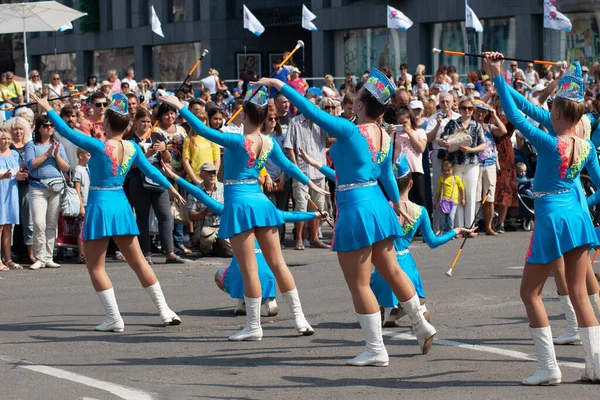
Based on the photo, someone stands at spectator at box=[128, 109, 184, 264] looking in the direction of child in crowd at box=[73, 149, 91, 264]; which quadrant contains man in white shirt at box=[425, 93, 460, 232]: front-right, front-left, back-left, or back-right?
back-right

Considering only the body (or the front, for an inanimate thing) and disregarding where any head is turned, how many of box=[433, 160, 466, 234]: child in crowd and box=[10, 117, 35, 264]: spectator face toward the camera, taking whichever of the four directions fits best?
2

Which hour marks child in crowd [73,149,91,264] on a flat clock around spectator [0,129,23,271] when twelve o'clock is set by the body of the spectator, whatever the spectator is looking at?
The child in crowd is roughly at 10 o'clock from the spectator.

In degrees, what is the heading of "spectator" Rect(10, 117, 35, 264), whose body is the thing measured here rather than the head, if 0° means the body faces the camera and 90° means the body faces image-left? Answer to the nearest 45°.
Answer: approximately 0°

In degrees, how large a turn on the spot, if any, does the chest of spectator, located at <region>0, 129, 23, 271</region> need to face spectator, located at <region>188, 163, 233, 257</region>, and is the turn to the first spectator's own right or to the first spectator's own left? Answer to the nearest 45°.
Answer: approximately 45° to the first spectator's own left

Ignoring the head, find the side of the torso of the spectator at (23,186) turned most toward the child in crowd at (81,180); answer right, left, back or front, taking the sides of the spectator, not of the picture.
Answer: left

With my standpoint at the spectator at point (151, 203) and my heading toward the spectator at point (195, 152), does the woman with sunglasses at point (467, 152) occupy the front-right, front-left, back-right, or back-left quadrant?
front-right

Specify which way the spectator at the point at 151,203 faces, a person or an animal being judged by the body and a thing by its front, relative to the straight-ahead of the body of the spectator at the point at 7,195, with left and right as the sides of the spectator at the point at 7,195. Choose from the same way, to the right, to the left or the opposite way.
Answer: the same way

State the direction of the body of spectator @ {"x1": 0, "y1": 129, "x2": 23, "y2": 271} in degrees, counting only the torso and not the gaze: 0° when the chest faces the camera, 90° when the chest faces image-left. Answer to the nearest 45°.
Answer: approximately 315°

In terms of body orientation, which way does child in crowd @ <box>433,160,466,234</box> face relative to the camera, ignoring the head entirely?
toward the camera

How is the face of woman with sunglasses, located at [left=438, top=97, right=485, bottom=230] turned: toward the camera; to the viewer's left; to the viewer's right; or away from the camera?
toward the camera

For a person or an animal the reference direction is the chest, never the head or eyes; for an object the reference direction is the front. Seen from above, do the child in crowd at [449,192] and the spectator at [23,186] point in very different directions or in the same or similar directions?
same or similar directions

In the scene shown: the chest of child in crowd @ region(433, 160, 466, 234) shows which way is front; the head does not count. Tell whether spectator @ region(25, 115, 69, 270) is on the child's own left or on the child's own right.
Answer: on the child's own right

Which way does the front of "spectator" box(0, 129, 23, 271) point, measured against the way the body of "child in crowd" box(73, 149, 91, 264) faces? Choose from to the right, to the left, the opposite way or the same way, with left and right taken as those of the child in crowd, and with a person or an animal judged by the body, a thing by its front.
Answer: the same way

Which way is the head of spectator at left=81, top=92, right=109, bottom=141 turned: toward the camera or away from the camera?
toward the camera

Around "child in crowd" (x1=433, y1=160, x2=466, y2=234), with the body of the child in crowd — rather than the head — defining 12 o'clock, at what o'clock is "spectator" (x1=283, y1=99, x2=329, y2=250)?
The spectator is roughly at 2 o'clock from the child in crowd.

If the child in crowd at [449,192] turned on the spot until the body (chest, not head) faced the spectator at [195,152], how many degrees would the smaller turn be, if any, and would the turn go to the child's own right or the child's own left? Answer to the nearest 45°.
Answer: approximately 45° to the child's own right

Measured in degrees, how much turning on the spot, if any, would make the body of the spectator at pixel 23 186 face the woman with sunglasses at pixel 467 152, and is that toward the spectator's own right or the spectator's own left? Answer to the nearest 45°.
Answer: approximately 90° to the spectator's own left

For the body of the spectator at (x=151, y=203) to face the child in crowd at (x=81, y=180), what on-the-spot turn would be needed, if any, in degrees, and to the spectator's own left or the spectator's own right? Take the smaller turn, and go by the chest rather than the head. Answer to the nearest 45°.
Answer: approximately 135° to the spectator's own right
